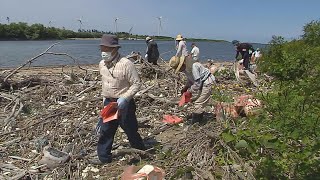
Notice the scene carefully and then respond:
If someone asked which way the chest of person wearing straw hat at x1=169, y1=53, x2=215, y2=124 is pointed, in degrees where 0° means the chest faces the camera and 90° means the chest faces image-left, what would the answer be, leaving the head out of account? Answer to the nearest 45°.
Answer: approximately 90°

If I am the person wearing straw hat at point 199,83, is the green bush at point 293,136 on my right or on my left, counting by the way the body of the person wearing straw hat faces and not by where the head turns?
on my left
